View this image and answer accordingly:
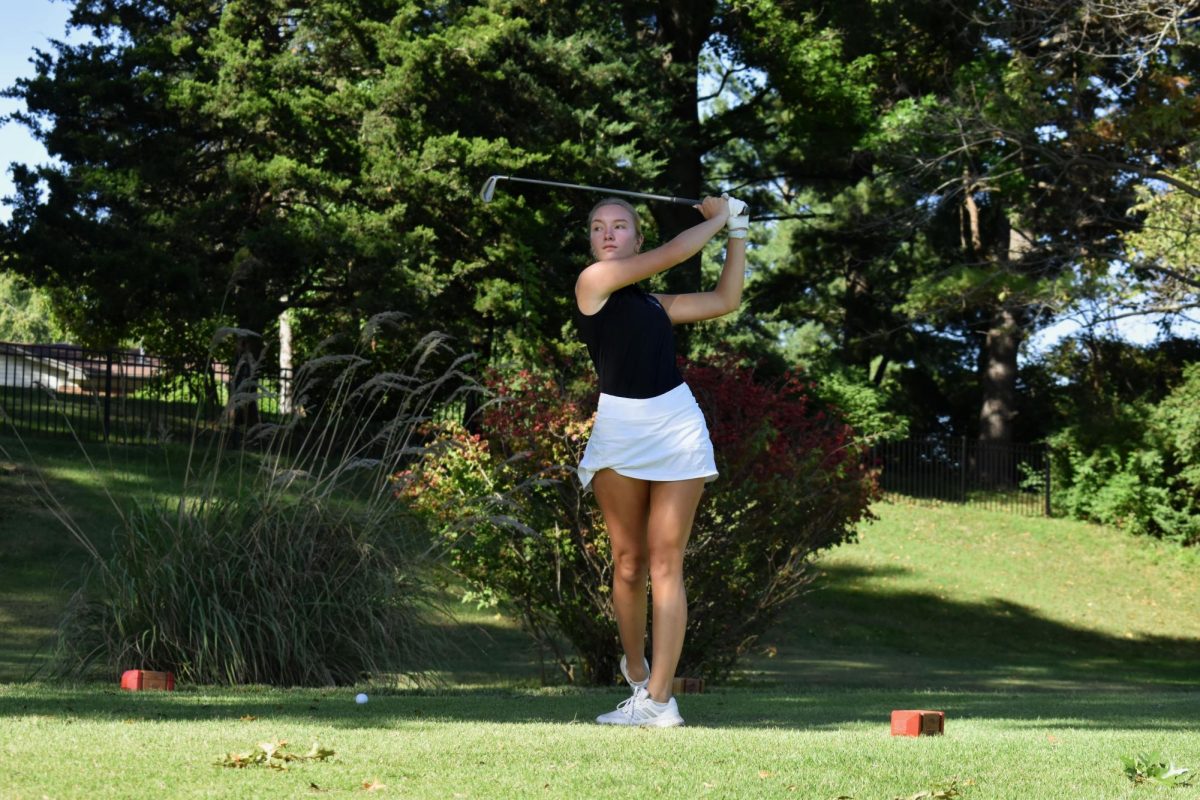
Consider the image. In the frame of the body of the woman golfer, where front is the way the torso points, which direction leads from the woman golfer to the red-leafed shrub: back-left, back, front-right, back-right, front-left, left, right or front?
back

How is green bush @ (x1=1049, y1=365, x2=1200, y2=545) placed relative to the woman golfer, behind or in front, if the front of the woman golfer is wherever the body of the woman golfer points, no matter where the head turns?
behind

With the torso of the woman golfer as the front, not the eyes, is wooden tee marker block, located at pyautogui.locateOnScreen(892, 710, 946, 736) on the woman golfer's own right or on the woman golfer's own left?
on the woman golfer's own left

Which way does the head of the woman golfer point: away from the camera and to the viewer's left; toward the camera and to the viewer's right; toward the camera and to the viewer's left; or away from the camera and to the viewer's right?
toward the camera and to the viewer's left

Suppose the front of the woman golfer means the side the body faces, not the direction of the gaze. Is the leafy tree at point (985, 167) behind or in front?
behind

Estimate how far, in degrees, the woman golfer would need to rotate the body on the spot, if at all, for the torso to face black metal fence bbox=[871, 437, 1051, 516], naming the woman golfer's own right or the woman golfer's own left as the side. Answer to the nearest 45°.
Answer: approximately 180°

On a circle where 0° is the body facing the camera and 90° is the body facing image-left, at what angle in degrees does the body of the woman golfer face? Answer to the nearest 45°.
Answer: approximately 0°

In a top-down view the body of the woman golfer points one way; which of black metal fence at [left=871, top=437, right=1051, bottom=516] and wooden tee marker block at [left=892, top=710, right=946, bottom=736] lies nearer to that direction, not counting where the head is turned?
the wooden tee marker block
